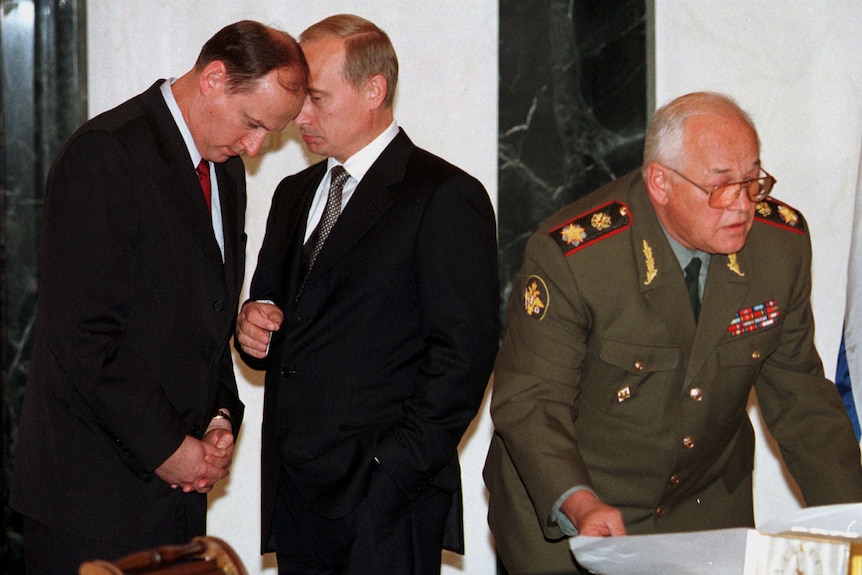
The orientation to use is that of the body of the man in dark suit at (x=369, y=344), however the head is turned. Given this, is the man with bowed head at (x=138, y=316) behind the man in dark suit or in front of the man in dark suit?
in front

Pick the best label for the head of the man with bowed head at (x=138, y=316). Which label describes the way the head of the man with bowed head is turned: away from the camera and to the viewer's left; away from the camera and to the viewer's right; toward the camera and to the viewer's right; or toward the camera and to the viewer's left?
toward the camera and to the viewer's right

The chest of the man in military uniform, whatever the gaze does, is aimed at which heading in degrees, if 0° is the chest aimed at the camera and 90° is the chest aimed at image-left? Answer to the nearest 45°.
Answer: approximately 315°

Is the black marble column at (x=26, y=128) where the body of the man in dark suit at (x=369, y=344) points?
no

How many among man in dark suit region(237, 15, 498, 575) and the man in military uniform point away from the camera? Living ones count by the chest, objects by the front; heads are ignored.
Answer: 0

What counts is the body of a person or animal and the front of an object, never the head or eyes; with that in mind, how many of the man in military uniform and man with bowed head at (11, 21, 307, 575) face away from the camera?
0

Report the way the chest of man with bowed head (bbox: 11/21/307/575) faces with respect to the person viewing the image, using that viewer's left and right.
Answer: facing the viewer and to the right of the viewer

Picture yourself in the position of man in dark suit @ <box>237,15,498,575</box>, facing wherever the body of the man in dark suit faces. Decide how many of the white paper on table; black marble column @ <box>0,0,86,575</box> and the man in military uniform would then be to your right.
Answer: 1

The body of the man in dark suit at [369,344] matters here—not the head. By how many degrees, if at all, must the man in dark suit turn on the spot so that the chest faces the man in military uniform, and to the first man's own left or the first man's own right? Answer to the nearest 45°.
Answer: approximately 135° to the first man's own left

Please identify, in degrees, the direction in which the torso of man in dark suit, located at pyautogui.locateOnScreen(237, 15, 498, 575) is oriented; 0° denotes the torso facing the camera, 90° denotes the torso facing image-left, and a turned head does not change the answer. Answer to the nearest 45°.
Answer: approximately 45°

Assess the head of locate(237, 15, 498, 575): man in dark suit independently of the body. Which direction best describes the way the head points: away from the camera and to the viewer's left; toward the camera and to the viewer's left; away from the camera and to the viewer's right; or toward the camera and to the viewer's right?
toward the camera and to the viewer's left

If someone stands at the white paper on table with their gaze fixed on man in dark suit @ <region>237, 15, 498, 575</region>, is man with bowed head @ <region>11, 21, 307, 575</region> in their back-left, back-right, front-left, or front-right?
front-left

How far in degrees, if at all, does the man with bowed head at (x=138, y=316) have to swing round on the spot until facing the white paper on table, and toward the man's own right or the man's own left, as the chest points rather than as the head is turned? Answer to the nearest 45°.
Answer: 0° — they already face it

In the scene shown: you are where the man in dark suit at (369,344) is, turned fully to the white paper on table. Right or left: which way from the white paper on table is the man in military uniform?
left

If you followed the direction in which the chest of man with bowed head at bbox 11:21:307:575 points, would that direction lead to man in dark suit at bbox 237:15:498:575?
no

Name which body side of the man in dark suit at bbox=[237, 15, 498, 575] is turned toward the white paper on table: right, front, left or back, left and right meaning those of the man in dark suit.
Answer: left
